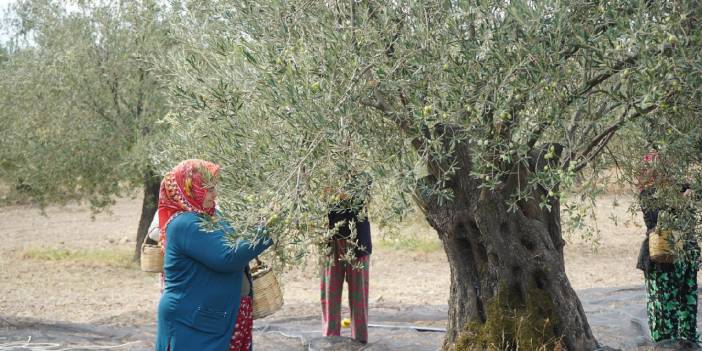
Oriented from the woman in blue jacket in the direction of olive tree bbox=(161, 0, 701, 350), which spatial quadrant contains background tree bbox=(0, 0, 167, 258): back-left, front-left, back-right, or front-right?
front-left

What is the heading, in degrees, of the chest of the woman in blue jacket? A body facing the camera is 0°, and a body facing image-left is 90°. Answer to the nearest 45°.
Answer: approximately 270°

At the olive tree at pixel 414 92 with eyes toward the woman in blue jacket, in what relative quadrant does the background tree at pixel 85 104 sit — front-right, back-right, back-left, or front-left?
front-right

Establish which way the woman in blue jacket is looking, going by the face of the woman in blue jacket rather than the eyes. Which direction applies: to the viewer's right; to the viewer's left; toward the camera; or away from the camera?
to the viewer's right

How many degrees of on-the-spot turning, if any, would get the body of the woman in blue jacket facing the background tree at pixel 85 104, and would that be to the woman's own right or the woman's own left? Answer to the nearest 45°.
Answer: approximately 90° to the woman's own left

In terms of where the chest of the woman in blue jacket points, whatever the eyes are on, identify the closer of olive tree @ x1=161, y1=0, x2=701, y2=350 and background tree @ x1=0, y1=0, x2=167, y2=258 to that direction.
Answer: the olive tree
